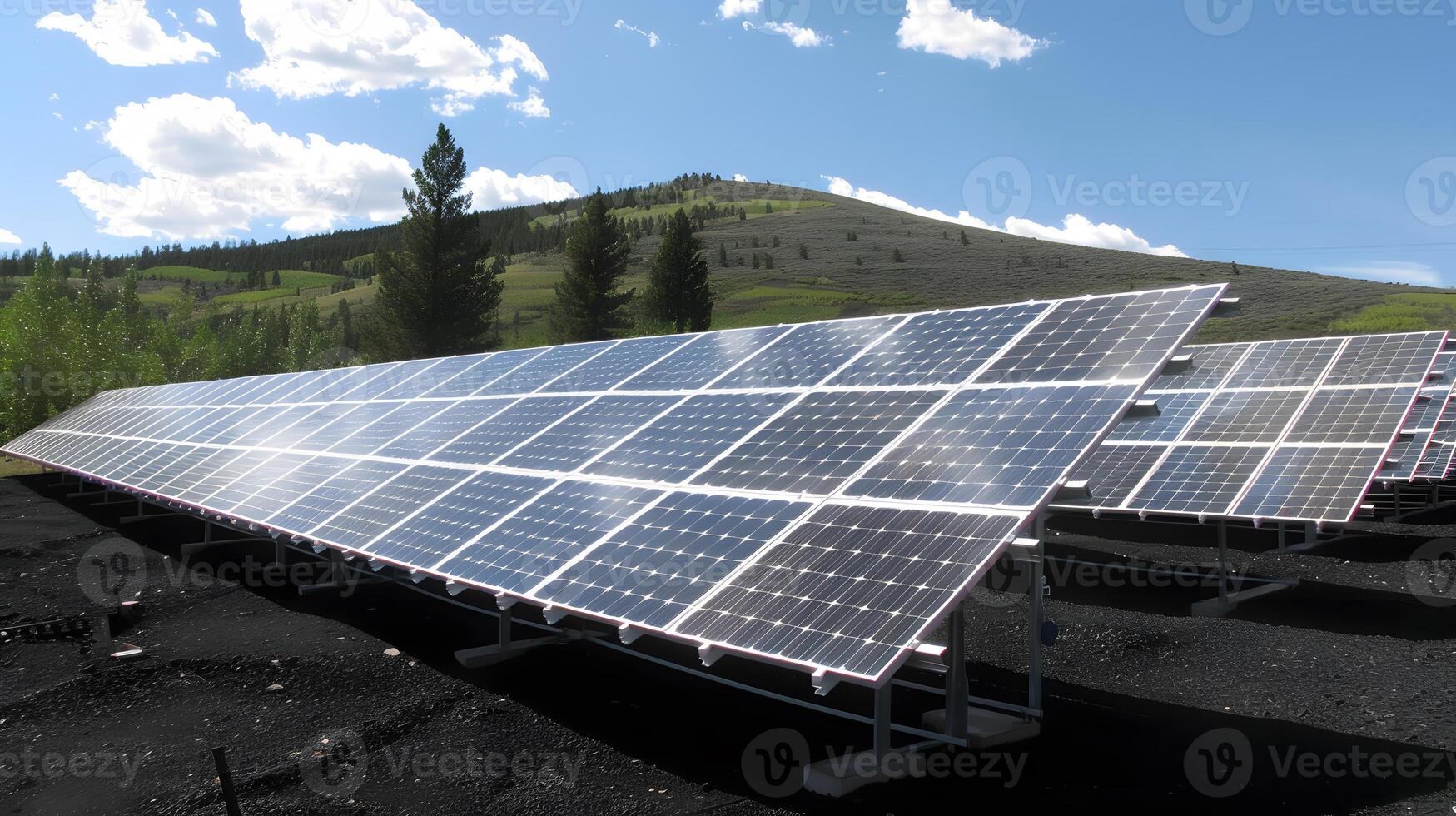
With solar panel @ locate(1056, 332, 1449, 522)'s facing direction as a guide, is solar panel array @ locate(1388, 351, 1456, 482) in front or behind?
behind

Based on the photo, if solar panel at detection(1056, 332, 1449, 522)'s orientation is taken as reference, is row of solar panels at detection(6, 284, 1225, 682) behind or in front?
in front

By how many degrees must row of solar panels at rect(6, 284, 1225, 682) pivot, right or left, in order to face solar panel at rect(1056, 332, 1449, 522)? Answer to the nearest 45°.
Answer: approximately 180°

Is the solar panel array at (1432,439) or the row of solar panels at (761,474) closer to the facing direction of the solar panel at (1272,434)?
the row of solar panels

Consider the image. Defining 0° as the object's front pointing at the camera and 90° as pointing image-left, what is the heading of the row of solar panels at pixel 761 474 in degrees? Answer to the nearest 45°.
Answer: approximately 45°

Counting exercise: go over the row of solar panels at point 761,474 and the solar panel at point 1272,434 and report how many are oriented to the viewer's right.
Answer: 0

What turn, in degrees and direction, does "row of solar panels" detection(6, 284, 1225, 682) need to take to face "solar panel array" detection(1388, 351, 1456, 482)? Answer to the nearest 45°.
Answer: approximately 180°
